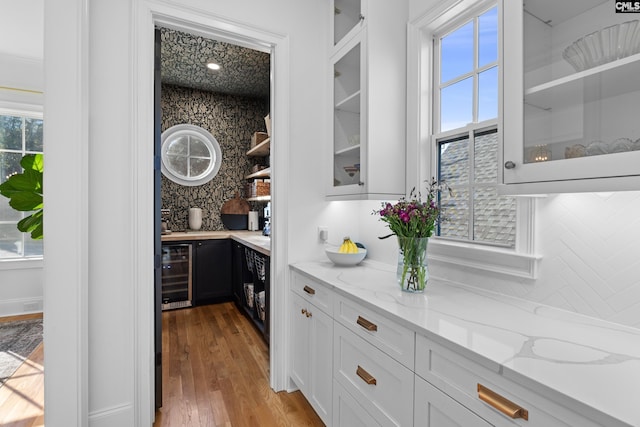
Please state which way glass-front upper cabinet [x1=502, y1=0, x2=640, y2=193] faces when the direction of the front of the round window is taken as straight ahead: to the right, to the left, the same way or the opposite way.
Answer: to the right

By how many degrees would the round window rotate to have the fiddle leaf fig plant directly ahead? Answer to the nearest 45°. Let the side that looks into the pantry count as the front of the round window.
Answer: approximately 45° to its right

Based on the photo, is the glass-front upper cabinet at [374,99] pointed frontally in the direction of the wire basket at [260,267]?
no

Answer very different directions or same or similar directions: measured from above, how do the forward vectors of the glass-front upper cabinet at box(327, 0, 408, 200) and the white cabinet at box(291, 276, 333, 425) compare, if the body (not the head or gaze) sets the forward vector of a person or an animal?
same or similar directions

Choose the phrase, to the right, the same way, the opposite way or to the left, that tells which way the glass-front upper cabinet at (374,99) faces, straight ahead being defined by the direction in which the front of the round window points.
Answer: to the right

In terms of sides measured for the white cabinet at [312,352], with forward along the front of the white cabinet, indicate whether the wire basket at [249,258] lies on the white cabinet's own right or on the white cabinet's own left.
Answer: on the white cabinet's own right

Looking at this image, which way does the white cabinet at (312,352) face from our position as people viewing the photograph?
facing the viewer and to the left of the viewer

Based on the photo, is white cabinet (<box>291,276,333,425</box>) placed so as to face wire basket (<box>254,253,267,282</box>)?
no

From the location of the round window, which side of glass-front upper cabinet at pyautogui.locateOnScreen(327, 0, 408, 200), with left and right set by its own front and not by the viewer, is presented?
right

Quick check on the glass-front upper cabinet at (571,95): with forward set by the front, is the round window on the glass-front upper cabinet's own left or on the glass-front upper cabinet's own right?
on the glass-front upper cabinet's own right

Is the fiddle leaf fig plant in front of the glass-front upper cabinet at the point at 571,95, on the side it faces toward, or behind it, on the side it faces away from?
in front

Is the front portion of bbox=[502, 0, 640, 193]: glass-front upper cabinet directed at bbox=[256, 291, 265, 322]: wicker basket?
no

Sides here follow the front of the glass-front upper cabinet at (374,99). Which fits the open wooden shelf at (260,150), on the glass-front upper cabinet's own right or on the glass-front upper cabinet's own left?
on the glass-front upper cabinet's own right

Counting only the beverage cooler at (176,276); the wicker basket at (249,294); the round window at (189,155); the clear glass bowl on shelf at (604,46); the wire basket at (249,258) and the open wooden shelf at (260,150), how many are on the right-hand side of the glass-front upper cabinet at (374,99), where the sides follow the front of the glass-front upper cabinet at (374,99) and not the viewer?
5

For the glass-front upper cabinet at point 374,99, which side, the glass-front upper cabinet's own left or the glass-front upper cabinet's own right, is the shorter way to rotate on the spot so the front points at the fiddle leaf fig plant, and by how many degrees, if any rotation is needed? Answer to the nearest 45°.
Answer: approximately 45° to the glass-front upper cabinet's own right

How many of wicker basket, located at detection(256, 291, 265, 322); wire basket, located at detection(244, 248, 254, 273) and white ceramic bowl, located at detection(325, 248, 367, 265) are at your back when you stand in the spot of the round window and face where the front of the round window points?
0

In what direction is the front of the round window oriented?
toward the camera

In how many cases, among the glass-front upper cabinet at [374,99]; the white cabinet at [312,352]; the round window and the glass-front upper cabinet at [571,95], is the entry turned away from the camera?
0
